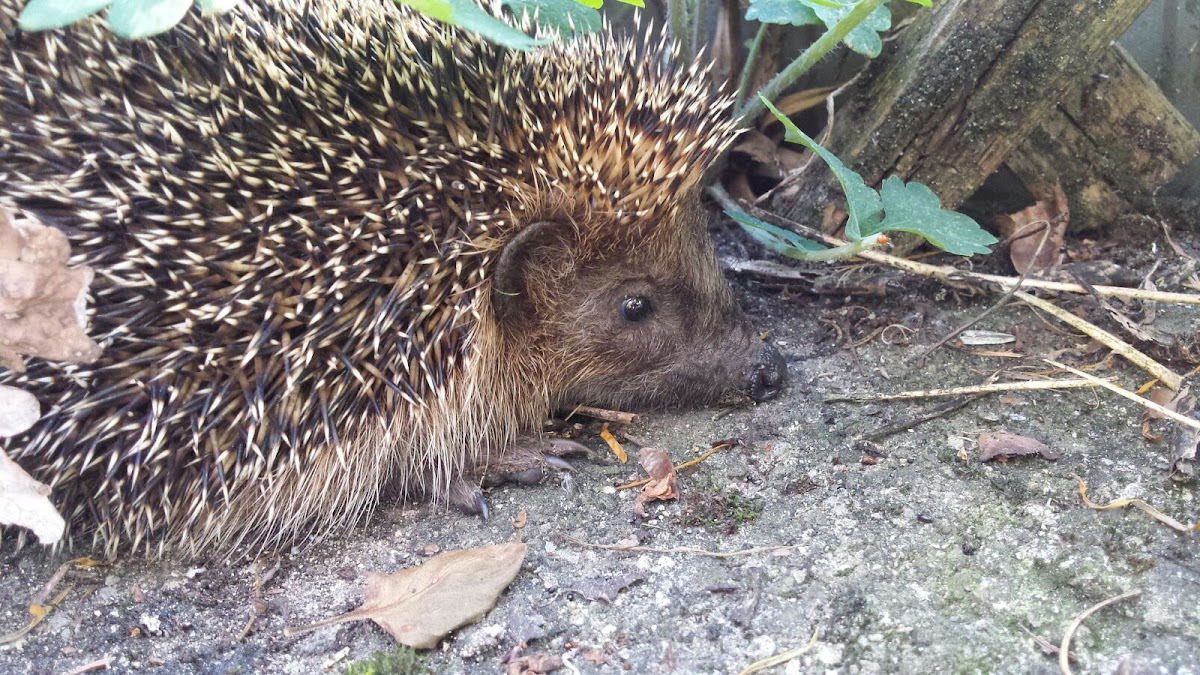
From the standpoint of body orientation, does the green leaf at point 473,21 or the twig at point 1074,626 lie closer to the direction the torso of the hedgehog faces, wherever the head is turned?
the twig

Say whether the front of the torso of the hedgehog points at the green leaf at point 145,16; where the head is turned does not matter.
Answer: no

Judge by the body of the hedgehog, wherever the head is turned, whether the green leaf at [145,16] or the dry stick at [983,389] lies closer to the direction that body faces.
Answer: the dry stick

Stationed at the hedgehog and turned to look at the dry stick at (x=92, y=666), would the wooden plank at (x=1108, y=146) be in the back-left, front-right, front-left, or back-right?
back-left

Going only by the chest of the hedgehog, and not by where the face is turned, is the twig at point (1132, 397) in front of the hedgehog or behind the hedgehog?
in front

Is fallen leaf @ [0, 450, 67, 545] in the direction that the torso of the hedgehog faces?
no

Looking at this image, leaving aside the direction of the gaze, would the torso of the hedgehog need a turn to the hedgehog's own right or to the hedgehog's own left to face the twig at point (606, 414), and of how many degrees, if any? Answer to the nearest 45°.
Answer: approximately 45° to the hedgehog's own left

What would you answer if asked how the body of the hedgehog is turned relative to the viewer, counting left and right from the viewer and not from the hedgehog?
facing to the right of the viewer

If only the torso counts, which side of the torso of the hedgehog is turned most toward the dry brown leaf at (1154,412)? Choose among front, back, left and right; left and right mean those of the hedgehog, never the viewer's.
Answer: front

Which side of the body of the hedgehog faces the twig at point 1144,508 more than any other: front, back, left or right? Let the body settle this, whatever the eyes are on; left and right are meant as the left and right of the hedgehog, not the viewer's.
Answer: front

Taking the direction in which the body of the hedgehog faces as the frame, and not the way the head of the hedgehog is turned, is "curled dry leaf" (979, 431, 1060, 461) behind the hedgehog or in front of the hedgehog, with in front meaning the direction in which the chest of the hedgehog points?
in front
